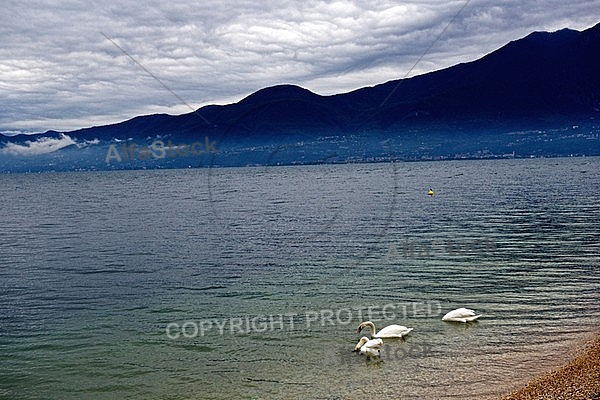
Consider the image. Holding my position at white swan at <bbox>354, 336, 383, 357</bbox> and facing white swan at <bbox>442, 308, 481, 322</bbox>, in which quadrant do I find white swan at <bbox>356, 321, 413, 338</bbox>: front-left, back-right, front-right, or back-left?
front-left

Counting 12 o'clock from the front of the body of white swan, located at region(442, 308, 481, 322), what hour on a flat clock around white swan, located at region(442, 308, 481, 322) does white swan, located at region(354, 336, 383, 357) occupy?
white swan, located at region(354, 336, 383, 357) is roughly at 10 o'clock from white swan, located at region(442, 308, 481, 322).

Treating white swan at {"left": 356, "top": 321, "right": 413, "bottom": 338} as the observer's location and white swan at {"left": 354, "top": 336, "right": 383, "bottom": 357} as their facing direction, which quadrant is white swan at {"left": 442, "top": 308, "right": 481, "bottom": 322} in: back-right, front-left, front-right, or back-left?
back-left

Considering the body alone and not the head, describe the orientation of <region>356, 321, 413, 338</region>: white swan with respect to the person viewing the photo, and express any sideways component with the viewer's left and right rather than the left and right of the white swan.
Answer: facing to the left of the viewer

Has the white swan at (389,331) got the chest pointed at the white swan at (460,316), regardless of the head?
no

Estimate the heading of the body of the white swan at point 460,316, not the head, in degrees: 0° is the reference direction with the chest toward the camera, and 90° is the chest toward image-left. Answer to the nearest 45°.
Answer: approximately 90°

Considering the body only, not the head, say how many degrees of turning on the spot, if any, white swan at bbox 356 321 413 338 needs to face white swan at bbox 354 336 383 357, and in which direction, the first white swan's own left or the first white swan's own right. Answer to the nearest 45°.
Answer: approximately 90° to the first white swan's own left

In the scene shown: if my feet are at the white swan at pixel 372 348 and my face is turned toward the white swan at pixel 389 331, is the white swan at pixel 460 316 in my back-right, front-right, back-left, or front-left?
front-right

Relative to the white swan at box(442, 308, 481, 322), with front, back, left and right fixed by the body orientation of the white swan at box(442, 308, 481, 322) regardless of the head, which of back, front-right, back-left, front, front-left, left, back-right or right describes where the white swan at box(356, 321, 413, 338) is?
front-left

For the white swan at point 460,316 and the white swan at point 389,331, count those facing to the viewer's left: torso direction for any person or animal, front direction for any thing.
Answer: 2

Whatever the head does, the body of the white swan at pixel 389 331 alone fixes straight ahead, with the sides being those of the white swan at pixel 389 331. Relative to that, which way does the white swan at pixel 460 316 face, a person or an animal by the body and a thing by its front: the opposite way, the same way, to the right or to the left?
the same way
